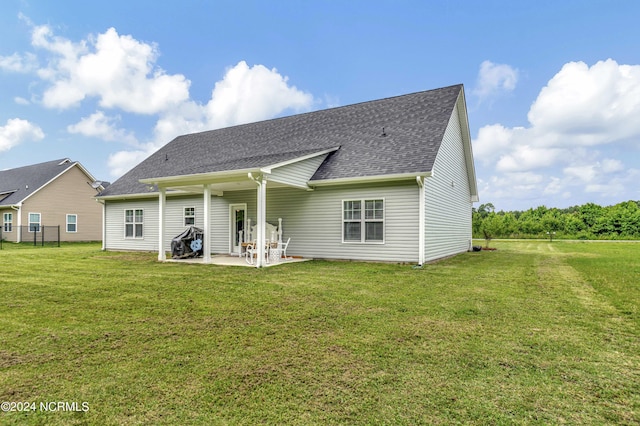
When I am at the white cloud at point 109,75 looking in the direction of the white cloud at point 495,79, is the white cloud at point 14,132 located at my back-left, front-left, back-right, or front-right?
back-left

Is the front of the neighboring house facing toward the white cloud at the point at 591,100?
no

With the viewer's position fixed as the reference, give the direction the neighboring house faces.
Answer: facing away from the viewer and to the right of the viewer

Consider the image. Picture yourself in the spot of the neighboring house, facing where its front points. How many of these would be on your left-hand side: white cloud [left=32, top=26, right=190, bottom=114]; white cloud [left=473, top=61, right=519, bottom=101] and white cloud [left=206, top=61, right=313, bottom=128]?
0

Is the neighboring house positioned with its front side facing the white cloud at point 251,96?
no

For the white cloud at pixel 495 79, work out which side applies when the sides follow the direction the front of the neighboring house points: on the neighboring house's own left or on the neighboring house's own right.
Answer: on the neighboring house's own right

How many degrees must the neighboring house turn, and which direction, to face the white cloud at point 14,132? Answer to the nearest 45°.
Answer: approximately 45° to its left
